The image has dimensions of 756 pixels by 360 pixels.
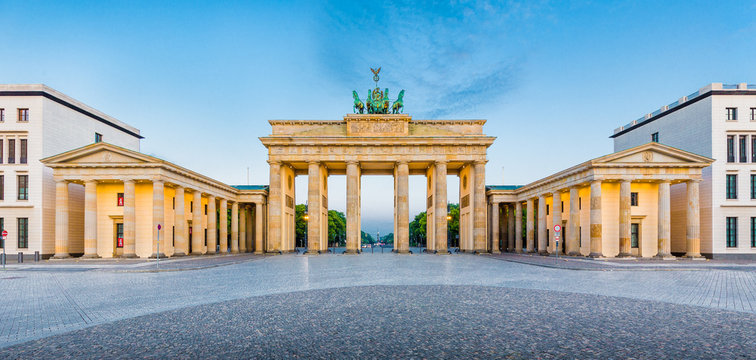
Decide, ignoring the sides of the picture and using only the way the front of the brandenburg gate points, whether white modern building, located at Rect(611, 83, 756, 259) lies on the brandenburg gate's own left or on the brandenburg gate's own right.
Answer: on the brandenburg gate's own left

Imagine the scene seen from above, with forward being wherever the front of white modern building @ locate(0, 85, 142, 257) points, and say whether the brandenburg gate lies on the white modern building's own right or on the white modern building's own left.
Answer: on the white modern building's own left

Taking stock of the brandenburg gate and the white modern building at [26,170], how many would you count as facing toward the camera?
2

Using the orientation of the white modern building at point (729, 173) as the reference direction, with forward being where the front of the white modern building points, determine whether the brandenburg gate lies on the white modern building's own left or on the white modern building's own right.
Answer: on the white modern building's own right

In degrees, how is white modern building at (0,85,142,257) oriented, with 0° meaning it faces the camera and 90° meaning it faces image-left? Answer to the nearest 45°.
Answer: approximately 0°
